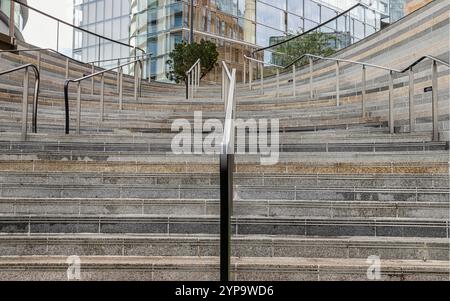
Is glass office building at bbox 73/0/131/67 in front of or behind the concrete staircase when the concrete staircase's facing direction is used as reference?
behind

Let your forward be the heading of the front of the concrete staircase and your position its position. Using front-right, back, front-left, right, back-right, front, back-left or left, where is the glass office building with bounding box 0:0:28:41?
back-right

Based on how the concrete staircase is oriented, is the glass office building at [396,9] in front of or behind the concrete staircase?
behind

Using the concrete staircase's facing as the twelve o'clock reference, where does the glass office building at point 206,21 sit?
The glass office building is roughly at 6 o'clock from the concrete staircase.

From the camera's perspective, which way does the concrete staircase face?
toward the camera

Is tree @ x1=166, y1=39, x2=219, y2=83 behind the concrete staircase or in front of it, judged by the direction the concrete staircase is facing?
behind
